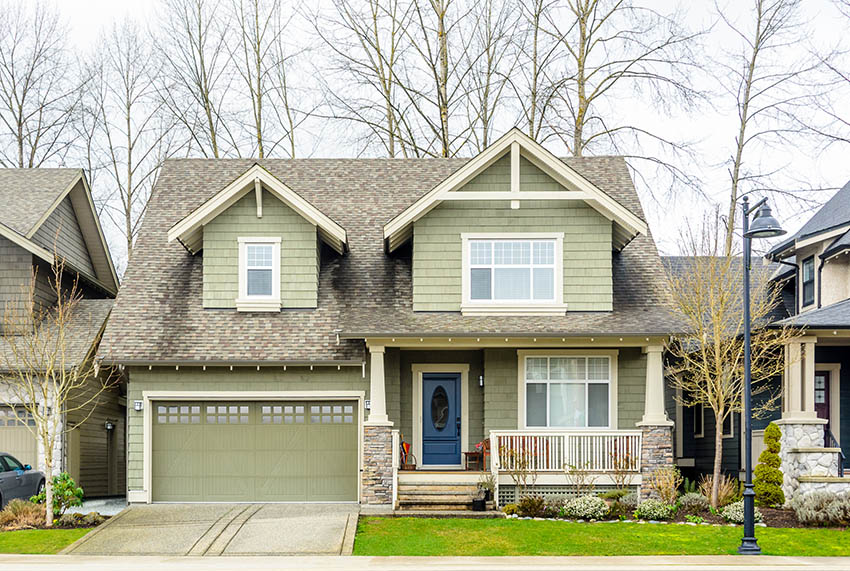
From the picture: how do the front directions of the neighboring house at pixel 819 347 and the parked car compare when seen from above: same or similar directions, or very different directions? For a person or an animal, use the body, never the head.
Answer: very different directions

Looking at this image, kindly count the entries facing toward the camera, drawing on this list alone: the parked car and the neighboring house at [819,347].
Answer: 1

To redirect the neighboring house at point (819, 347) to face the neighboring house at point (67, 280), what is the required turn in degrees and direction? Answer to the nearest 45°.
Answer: approximately 90° to its right

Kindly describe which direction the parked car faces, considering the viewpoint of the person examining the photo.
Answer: facing away from the viewer and to the right of the viewer

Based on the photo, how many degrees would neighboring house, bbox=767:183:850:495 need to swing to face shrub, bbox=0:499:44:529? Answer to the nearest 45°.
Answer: approximately 45° to its right

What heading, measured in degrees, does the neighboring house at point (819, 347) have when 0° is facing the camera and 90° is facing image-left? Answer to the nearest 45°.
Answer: approximately 0°

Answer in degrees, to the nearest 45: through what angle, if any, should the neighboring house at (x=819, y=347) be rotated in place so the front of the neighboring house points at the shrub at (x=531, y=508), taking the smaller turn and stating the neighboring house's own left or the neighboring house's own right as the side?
approximately 45° to the neighboring house's own right

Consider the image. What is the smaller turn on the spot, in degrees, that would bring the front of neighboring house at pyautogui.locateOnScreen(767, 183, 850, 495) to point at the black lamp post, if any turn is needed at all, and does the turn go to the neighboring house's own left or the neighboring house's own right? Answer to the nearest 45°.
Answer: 0° — it already faces it
